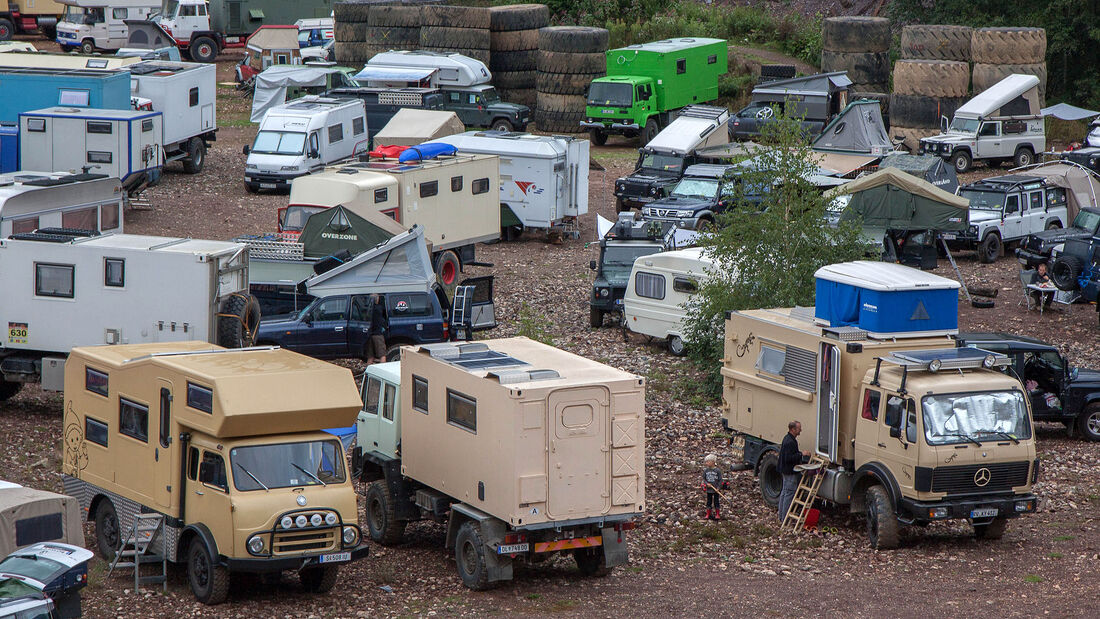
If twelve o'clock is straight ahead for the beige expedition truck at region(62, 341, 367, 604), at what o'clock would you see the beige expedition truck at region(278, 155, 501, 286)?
the beige expedition truck at region(278, 155, 501, 286) is roughly at 8 o'clock from the beige expedition truck at region(62, 341, 367, 604).

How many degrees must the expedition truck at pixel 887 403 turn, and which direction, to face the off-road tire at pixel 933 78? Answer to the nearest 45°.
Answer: approximately 135° to its left

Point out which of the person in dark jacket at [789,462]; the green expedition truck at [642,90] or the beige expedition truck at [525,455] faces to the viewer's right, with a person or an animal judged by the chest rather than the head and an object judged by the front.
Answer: the person in dark jacket

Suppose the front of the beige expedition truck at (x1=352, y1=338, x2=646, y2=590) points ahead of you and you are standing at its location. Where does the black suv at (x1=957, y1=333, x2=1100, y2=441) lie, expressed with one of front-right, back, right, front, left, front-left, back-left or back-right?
right

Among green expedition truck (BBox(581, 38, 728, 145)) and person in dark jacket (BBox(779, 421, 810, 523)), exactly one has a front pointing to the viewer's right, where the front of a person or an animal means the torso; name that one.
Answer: the person in dark jacket

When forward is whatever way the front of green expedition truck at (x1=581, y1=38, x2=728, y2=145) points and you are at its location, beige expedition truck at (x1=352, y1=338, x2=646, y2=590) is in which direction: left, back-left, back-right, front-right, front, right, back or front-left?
front-left

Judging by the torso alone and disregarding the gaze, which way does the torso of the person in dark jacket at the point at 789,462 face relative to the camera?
to the viewer's right

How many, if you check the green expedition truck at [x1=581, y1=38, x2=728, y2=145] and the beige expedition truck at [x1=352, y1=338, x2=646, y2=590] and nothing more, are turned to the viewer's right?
0

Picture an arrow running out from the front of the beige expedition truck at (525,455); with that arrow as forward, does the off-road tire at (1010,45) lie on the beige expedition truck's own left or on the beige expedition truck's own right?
on the beige expedition truck's own right

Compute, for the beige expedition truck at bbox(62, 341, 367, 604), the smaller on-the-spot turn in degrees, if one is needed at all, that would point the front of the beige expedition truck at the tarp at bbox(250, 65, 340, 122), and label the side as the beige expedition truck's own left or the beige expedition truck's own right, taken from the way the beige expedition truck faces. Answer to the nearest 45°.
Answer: approximately 135° to the beige expedition truck's own left
